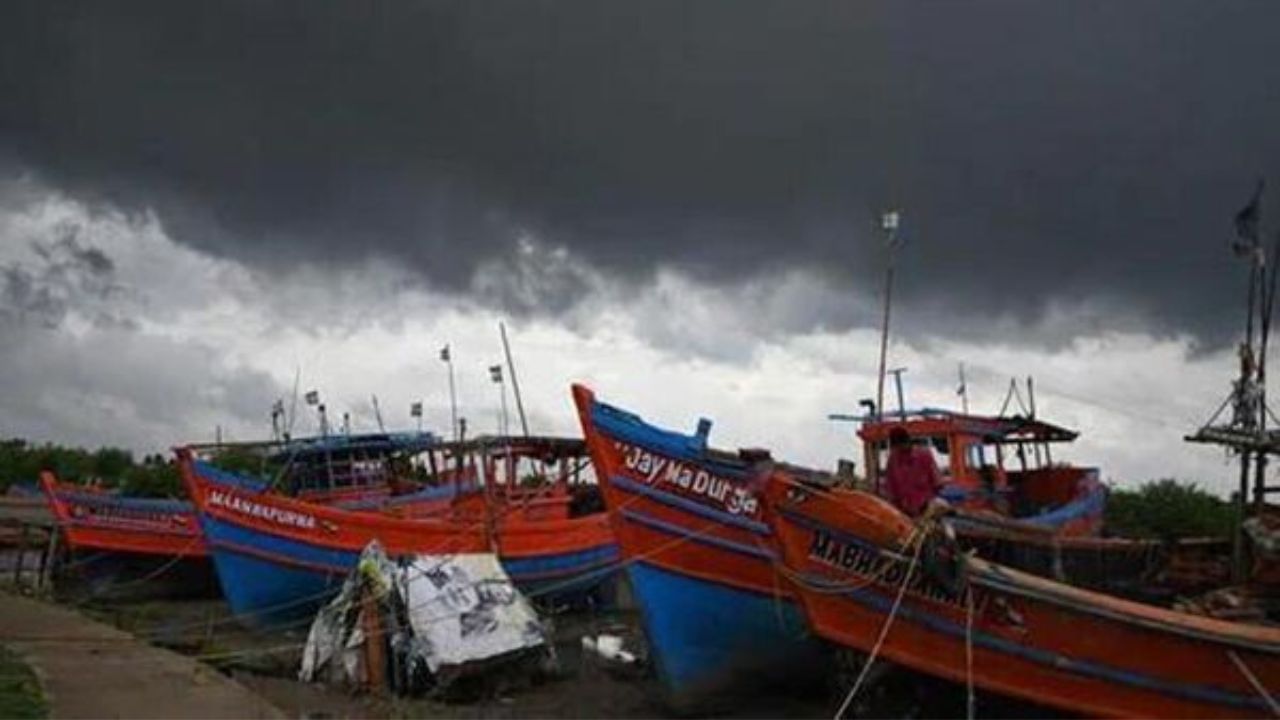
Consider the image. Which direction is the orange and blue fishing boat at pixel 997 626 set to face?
to the viewer's left

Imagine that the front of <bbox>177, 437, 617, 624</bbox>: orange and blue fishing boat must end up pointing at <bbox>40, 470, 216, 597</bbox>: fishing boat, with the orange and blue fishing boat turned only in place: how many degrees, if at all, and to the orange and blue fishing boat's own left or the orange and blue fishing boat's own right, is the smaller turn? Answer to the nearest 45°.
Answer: approximately 45° to the orange and blue fishing boat's own right

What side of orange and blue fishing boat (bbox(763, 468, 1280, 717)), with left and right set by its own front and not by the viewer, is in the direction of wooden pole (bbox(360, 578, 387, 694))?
front

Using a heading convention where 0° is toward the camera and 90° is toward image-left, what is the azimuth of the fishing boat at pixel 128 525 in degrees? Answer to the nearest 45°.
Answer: approximately 90°

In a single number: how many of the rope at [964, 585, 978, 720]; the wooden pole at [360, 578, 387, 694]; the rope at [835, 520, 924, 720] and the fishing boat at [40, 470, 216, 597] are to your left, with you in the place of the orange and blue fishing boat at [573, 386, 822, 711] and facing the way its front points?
2

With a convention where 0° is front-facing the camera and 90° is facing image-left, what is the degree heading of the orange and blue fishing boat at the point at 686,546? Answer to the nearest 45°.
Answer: approximately 45°

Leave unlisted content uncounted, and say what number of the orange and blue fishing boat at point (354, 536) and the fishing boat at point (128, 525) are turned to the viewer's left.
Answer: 2

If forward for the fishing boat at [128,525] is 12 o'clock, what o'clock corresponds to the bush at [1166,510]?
The bush is roughly at 6 o'clock from the fishing boat.

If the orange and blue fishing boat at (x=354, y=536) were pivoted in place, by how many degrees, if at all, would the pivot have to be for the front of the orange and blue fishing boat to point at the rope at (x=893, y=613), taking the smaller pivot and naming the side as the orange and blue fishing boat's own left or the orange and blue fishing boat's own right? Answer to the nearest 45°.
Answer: approximately 135° to the orange and blue fishing boat's own left

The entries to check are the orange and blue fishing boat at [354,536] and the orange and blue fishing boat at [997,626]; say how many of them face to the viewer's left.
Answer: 2

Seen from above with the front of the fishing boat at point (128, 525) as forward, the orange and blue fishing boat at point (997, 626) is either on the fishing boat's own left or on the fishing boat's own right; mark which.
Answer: on the fishing boat's own left

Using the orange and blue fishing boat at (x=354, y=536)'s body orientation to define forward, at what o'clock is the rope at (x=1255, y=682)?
The rope is roughly at 8 o'clock from the orange and blue fishing boat.

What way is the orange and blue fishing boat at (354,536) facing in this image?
to the viewer's left

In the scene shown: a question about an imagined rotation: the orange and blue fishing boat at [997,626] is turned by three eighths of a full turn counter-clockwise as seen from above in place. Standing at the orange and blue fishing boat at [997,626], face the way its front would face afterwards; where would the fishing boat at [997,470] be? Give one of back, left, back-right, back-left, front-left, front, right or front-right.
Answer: back-left
